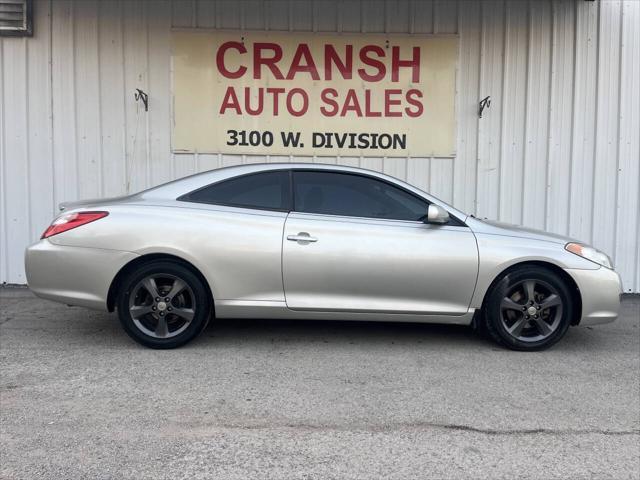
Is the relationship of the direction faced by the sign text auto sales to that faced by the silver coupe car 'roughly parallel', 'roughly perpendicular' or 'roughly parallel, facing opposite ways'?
roughly perpendicular

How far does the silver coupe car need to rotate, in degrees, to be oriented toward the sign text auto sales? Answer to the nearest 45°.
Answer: approximately 90° to its left

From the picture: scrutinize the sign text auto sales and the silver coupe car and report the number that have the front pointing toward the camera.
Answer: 1

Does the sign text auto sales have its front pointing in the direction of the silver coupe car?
yes

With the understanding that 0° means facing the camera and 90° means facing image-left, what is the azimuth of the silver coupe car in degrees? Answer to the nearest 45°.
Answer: approximately 270°

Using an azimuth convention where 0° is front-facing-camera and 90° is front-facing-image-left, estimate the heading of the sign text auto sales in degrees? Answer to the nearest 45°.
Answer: approximately 0°
